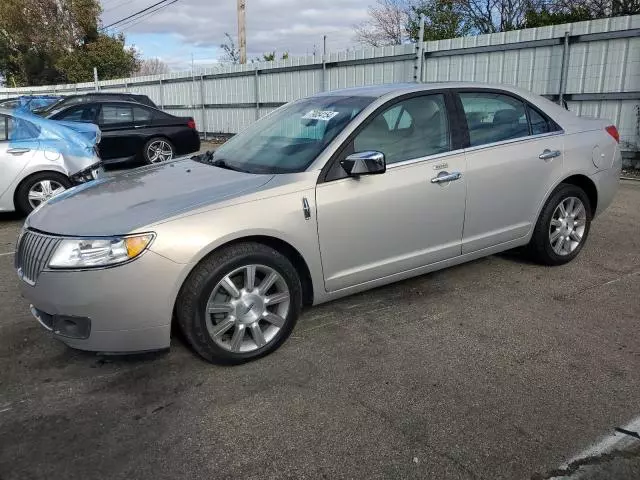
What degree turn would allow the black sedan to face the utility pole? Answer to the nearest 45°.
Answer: approximately 135° to its right

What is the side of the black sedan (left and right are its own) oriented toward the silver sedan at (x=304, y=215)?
left

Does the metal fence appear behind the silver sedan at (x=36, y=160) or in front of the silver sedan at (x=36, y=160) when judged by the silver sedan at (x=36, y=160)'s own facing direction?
behind

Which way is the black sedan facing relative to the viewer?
to the viewer's left

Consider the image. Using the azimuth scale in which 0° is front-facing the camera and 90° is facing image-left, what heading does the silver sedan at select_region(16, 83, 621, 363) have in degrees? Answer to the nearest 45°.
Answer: approximately 45°

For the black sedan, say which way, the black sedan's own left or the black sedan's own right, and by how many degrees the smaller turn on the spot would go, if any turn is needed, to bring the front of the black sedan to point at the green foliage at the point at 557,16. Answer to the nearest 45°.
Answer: approximately 180°

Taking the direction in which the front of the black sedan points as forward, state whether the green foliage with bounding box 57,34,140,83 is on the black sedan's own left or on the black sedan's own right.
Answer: on the black sedan's own right
